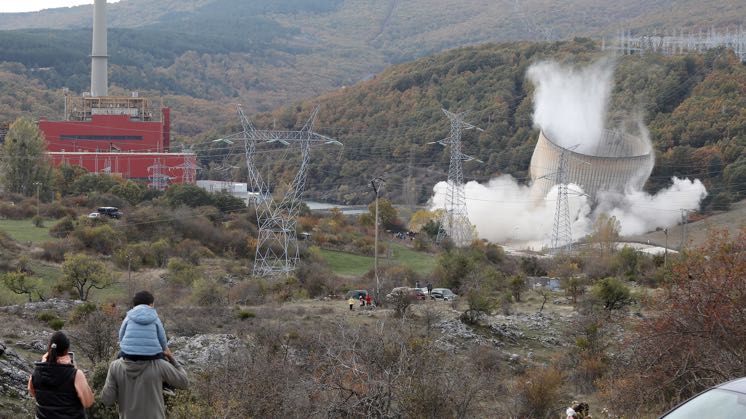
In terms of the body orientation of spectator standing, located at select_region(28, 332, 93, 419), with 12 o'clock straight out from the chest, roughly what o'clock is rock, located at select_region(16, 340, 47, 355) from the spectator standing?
The rock is roughly at 12 o'clock from the spectator standing.

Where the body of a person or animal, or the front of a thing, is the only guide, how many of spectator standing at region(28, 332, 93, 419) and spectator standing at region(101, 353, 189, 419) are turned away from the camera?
2

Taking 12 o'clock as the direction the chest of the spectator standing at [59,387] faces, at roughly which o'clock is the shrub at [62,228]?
The shrub is roughly at 12 o'clock from the spectator standing.

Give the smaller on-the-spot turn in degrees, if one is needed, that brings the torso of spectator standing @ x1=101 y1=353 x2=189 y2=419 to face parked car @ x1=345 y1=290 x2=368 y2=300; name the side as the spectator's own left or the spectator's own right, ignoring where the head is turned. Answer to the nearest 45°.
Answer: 0° — they already face it

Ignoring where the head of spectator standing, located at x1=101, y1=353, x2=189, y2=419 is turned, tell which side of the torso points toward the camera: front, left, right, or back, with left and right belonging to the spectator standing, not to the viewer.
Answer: back

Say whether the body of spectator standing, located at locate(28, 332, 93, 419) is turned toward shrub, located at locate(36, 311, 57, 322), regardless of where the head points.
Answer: yes

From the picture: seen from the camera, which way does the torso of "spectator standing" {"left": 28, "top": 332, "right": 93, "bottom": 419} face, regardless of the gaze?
away from the camera

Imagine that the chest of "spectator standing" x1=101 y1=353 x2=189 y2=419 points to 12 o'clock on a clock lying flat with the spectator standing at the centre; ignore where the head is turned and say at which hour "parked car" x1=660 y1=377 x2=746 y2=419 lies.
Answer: The parked car is roughly at 4 o'clock from the spectator standing.
